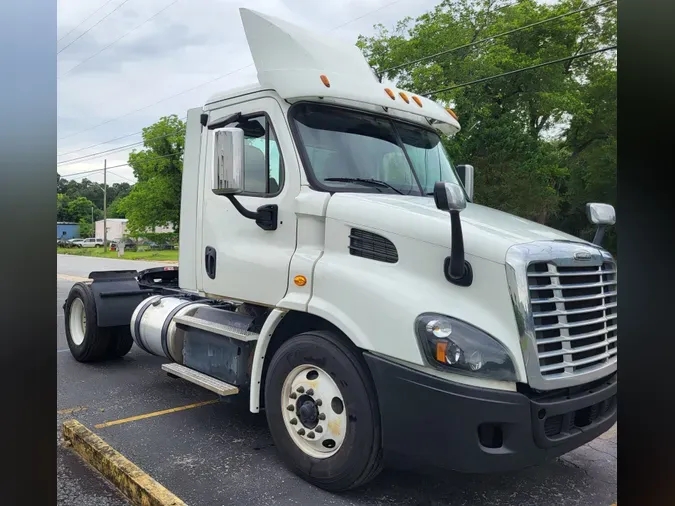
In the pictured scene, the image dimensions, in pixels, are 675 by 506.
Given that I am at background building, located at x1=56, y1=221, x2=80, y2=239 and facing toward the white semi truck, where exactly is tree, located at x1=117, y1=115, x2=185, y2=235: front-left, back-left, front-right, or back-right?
front-left

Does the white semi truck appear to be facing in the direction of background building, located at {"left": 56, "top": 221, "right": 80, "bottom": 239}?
no

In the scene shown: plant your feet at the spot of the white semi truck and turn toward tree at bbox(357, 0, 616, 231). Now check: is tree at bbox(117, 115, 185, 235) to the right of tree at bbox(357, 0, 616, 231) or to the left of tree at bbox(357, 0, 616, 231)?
left

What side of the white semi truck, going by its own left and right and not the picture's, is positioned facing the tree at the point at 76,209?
back

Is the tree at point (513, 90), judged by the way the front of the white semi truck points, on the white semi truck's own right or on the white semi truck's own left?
on the white semi truck's own left

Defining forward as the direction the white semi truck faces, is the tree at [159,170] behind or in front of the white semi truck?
behind

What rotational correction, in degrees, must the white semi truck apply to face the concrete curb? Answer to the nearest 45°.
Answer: approximately 135° to its right

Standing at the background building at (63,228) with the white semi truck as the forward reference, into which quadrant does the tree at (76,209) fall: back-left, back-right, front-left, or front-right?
back-left

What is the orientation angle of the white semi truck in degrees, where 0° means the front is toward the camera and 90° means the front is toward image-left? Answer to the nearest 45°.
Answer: approximately 315°
